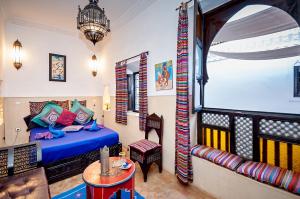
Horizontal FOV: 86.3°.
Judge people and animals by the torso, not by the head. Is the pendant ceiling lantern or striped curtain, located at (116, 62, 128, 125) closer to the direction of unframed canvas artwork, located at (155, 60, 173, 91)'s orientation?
the pendant ceiling lantern

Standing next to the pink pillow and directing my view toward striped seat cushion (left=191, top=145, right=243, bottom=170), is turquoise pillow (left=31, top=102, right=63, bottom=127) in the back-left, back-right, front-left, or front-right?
back-right

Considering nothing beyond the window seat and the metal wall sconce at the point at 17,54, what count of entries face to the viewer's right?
0

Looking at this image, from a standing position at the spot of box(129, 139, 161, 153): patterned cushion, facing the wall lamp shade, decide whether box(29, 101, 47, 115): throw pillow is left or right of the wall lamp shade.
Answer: left

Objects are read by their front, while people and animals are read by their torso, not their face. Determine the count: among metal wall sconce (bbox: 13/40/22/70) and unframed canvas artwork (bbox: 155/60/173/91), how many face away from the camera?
0

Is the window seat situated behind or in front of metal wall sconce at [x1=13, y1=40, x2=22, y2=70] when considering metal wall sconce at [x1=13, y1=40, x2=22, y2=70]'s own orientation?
in front

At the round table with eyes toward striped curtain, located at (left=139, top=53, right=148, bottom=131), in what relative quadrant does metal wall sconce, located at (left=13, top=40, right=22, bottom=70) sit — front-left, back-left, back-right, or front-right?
front-left

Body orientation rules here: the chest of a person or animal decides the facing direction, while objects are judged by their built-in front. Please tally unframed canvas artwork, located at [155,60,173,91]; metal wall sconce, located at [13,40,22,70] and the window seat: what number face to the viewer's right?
0

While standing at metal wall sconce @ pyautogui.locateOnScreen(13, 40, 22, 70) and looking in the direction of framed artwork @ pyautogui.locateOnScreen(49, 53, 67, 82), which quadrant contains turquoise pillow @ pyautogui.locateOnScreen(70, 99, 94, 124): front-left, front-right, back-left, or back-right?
front-right

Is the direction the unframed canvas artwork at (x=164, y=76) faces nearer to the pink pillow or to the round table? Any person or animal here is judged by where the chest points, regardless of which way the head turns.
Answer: the round table

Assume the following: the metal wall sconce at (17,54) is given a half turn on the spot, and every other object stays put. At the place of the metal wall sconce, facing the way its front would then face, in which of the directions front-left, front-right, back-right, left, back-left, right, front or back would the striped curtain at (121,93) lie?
back-right

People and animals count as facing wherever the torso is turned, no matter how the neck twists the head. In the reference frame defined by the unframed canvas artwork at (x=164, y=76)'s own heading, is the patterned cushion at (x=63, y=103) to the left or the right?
on its right

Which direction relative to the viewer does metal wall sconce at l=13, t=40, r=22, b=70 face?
toward the camera

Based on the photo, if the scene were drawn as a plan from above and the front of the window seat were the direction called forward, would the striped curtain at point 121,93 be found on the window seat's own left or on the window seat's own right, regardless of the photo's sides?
on the window seat's own right

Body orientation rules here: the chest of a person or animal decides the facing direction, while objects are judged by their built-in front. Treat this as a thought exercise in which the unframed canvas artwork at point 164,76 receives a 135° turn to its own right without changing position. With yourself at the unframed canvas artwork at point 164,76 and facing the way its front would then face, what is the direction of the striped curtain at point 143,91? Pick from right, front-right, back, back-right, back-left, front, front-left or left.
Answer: front-left

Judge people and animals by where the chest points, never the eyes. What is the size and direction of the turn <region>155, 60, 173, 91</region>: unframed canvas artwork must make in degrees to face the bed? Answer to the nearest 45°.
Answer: approximately 45° to its right
